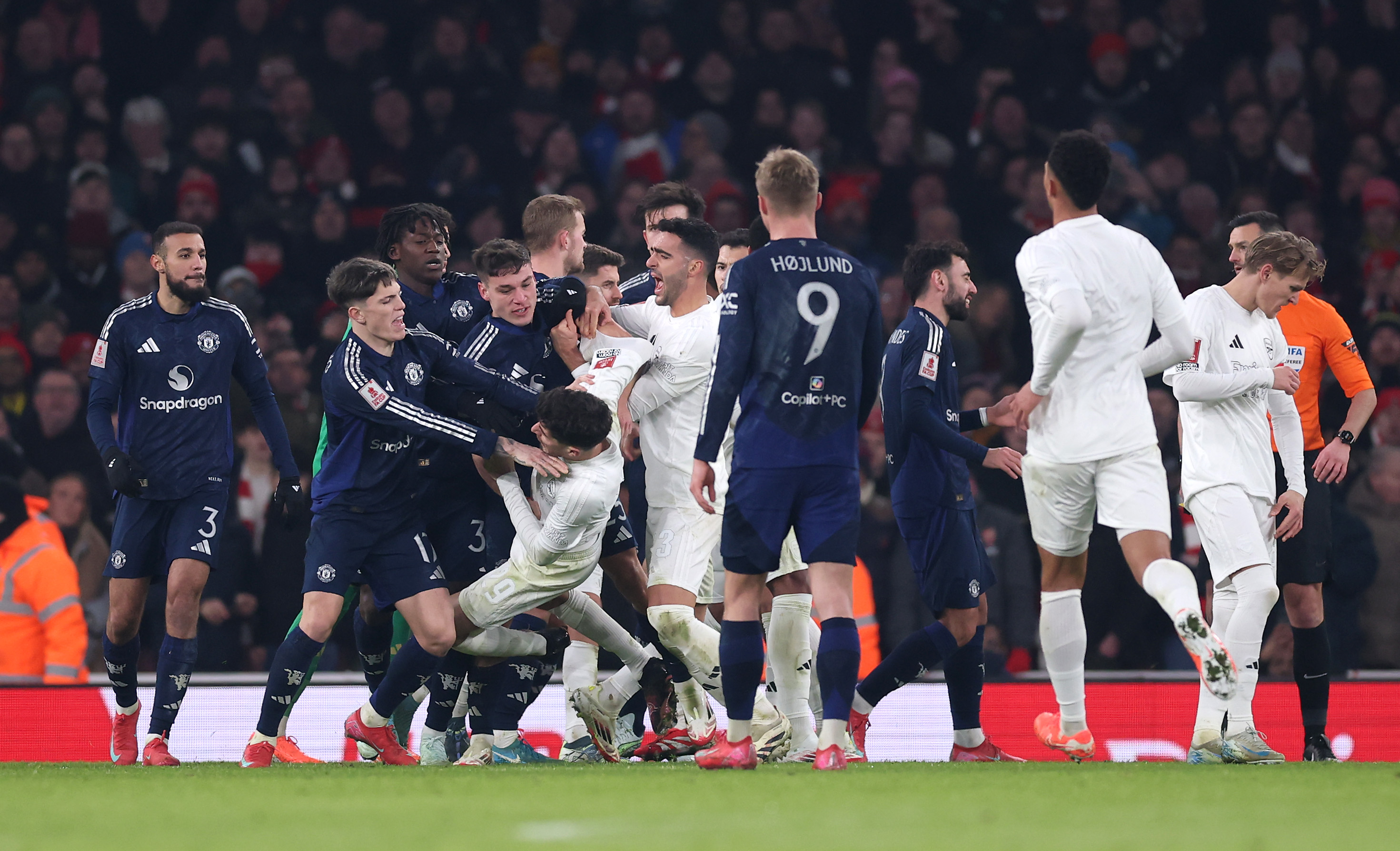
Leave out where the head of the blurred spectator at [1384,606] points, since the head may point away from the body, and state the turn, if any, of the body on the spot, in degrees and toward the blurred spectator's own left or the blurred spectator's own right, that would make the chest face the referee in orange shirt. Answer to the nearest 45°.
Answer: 0° — they already face them

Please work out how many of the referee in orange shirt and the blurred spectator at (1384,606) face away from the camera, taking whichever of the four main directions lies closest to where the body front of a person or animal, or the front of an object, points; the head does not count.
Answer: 0

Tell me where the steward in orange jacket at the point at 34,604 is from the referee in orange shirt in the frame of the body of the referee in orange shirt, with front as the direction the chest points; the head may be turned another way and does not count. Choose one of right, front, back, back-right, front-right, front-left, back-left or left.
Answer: front-right

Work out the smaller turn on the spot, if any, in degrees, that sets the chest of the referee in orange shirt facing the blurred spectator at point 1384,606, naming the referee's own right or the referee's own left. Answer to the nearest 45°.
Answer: approximately 135° to the referee's own right

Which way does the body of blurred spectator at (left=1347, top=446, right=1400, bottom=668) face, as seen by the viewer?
toward the camera

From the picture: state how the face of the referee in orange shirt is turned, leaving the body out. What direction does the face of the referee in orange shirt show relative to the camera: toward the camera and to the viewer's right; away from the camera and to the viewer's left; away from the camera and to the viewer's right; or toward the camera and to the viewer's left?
toward the camera and to the viewer's left

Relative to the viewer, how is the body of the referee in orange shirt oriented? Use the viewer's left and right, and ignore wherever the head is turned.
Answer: facing the viewer and to the left of the viewer

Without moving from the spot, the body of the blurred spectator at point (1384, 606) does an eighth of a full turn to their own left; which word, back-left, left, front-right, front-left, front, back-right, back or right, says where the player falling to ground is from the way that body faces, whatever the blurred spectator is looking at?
right

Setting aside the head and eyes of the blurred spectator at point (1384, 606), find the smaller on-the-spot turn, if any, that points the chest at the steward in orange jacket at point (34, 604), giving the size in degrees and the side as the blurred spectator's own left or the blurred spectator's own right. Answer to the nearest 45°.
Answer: approximately 45° to the blurred spectator's own right
